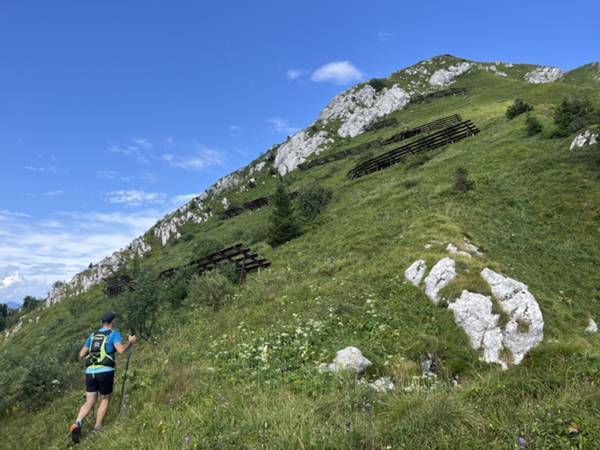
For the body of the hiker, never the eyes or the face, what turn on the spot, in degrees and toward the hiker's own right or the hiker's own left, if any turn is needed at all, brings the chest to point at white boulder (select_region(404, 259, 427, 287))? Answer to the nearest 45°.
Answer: approximately 45° to the hiker's own right

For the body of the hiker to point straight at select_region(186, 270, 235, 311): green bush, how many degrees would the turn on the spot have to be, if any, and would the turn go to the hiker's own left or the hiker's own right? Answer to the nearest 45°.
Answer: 0° — they already face it

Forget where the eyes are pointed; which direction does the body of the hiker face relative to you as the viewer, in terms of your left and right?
facing away from the viewer and to the right of the viewer

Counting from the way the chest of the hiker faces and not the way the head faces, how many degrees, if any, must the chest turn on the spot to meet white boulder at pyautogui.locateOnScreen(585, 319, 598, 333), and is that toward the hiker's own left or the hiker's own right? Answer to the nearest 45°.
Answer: approximately 45° to the hiker's own right

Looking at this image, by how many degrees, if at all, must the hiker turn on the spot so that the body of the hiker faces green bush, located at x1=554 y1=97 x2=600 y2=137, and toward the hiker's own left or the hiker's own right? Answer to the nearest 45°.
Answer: approximately 45° to the hiker's own right
